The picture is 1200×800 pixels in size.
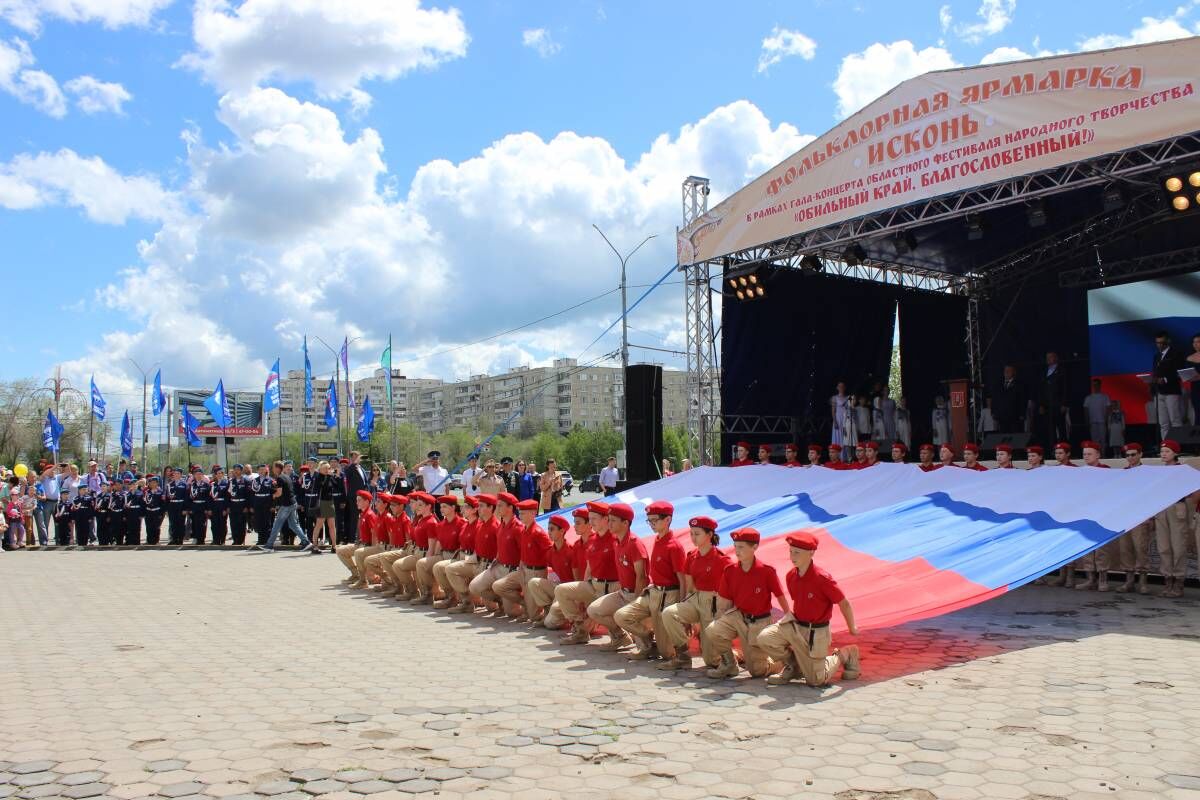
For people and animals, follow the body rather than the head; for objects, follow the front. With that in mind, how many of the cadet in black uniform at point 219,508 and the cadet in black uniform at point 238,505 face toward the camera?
2

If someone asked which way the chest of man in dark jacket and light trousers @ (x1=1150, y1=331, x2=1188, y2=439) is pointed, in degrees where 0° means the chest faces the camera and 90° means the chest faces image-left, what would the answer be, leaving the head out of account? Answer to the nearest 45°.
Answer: approximately 45°

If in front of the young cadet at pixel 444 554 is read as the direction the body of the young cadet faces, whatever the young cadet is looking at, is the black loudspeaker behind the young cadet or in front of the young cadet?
behind

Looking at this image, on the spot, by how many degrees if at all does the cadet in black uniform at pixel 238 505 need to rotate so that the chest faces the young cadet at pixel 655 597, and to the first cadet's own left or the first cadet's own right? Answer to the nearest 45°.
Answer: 0° — they already face them

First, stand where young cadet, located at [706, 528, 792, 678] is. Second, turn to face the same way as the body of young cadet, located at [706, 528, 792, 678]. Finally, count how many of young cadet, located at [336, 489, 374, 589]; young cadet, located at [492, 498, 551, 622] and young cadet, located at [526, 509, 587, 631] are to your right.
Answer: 3

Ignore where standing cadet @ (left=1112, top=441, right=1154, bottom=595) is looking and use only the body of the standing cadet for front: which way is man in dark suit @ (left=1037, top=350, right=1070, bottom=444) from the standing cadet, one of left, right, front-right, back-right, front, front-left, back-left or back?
back-right

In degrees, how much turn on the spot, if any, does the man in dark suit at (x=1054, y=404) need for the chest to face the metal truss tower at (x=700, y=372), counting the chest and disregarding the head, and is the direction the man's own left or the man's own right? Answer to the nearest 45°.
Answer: approximately 45° to the man's own right

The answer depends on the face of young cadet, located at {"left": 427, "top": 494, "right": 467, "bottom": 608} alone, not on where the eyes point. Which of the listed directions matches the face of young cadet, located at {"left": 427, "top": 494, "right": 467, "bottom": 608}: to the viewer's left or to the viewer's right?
to the viewer's left

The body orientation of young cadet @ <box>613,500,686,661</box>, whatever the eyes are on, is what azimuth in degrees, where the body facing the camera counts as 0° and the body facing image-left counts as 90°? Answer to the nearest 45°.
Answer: approximately 45°

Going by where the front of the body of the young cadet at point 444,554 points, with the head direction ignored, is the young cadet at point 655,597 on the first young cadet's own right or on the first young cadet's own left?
on the first young cadet's own left

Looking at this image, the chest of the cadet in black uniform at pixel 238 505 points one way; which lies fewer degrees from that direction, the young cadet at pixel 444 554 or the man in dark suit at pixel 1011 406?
the young cadet
